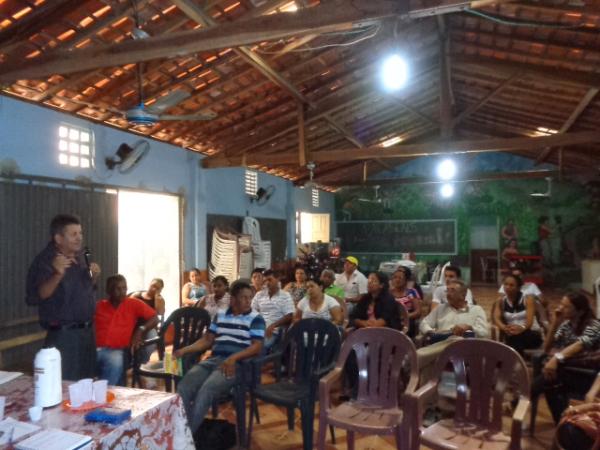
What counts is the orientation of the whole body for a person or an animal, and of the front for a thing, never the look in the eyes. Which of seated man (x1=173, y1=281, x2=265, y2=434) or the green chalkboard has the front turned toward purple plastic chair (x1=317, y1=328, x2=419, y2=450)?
the green chalkboard

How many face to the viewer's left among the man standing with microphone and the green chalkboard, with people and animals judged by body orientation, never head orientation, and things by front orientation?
0

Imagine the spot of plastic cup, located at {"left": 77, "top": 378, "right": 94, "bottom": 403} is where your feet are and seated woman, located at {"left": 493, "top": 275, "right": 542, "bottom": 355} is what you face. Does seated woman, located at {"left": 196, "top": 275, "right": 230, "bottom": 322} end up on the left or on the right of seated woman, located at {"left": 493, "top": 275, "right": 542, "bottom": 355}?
left

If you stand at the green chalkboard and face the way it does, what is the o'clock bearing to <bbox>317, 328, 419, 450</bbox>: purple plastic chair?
The purple plastic chair is roughly at 12 o'clock from the green chalkboard.

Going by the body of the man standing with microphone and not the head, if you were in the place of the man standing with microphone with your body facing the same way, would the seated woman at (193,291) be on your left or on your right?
on your left

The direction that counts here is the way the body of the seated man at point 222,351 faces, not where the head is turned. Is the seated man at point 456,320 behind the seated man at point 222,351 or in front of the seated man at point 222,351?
behind

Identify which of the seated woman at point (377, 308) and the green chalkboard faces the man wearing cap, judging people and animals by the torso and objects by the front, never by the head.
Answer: the green chalkboard

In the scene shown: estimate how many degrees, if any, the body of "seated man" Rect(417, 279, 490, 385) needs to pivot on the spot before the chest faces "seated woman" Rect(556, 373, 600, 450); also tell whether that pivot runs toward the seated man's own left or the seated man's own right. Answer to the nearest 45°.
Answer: approximately 45° to the seated man's own left

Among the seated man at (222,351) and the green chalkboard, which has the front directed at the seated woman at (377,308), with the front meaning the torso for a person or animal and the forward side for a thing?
the green chalkboard

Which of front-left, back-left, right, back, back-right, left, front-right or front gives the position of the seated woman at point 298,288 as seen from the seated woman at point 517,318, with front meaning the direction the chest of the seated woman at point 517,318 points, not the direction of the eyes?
front-right

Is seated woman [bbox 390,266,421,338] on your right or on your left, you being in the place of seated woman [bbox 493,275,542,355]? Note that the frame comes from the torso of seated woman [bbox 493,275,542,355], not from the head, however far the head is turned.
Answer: on your right

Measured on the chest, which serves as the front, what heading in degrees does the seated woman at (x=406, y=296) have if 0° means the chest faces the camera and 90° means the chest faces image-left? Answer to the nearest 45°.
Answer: approximately 45°

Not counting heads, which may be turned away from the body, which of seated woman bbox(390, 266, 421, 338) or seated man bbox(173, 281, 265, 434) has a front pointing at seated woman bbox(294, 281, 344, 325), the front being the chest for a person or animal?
seated woman bbox(390, 266, 421, 338)
